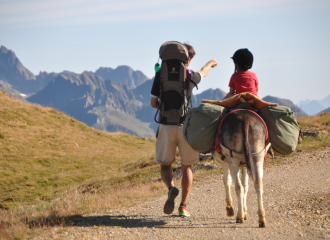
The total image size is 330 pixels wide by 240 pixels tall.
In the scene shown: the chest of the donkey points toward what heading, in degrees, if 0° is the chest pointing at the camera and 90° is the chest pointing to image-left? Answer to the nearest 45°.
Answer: approximately 180°

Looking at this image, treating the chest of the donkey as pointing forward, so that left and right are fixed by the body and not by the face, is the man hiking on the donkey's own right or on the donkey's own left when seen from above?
on the donkey's own left
